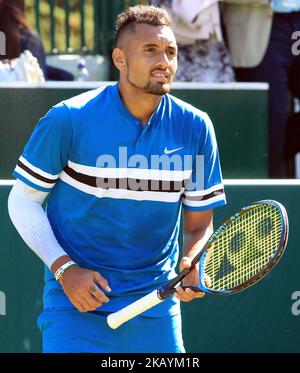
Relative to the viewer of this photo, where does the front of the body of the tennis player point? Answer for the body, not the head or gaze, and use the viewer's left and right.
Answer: facing the viewer and to the right of the viewer

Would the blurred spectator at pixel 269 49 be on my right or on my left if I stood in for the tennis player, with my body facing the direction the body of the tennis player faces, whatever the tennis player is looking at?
on my left

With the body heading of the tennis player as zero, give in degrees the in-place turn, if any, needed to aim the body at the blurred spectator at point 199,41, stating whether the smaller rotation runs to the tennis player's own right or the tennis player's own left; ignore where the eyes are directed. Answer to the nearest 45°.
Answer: approximately 135° to the tennis player's own left

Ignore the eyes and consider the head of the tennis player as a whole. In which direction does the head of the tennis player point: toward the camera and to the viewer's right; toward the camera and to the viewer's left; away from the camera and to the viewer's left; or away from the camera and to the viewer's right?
toward the camera and to the viewer's right

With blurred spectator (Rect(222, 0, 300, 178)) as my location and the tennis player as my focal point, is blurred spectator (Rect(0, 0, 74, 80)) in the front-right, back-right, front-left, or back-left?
front-right

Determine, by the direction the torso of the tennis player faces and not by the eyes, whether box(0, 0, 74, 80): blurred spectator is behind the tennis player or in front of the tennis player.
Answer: behind
